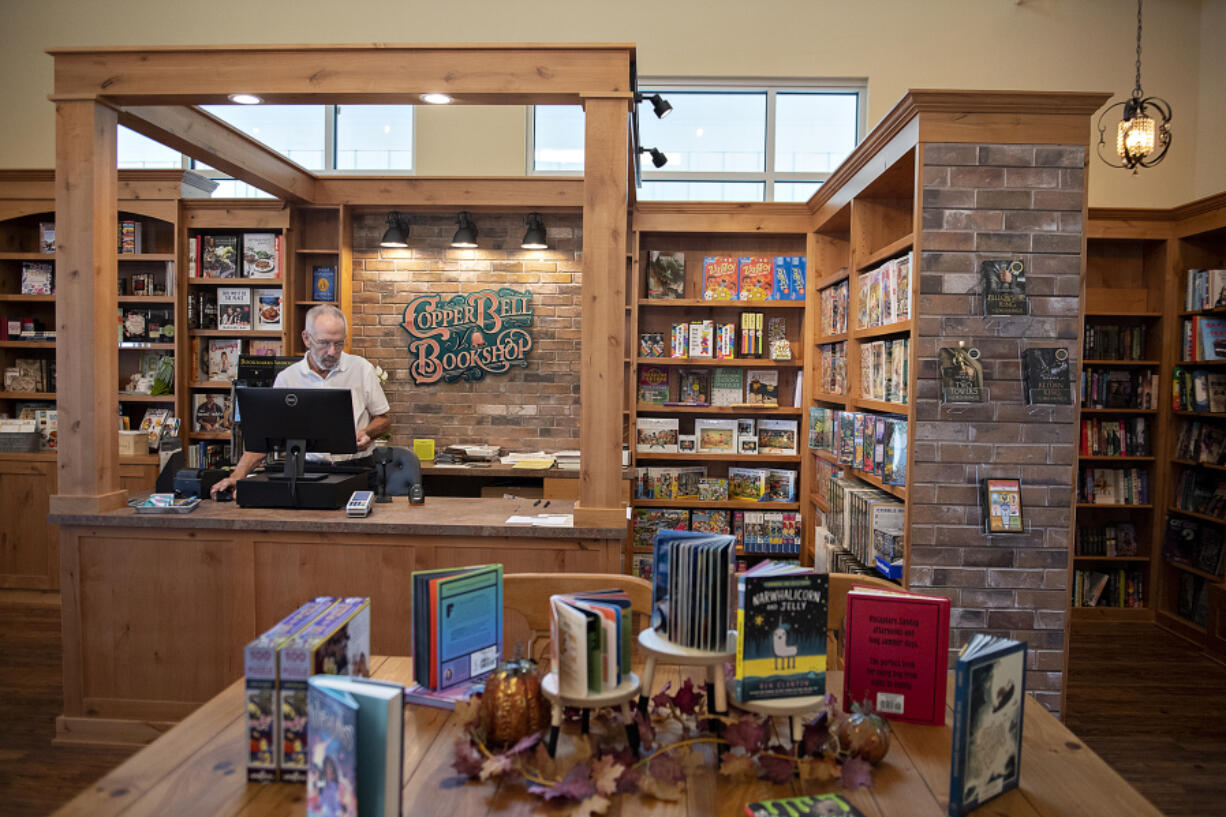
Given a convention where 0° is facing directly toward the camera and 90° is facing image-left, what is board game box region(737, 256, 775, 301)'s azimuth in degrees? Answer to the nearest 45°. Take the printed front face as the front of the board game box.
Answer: approximately 0°

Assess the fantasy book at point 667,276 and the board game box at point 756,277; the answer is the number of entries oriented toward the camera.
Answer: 2

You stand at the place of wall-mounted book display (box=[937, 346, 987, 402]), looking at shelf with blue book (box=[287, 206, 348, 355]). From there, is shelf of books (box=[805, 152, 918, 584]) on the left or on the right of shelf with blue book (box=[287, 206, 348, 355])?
right

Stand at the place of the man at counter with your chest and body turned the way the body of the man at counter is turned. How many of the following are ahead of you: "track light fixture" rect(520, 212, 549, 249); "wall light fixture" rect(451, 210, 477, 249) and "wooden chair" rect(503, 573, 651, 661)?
1

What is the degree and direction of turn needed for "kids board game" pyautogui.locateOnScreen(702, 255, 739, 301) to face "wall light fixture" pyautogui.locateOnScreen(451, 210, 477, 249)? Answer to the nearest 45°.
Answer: approximately 90° to its right

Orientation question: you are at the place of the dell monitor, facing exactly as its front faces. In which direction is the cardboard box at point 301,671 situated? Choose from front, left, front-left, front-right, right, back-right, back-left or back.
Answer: back

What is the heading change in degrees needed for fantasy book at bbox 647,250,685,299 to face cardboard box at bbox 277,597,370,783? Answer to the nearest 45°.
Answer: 0° — it already faces it

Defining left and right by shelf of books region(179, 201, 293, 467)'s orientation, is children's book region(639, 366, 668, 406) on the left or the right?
on its left

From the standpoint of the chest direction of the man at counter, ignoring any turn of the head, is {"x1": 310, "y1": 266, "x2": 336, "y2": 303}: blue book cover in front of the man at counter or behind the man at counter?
behind
